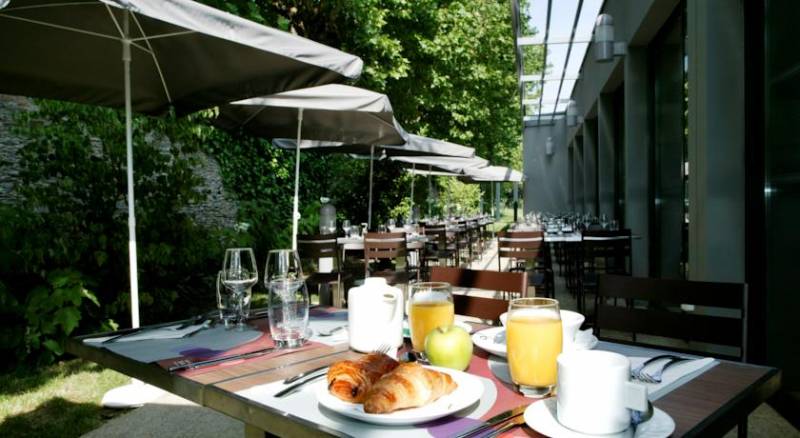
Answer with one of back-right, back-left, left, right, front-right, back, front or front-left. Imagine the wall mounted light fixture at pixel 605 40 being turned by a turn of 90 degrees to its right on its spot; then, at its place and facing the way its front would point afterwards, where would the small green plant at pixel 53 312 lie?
back-left

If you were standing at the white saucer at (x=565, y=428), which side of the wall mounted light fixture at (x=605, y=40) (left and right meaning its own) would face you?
left

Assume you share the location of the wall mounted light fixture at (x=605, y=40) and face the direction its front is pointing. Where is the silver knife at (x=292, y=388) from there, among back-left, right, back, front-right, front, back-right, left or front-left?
left

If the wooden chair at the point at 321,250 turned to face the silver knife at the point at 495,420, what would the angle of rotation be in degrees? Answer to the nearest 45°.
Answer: approximately 135° to its right

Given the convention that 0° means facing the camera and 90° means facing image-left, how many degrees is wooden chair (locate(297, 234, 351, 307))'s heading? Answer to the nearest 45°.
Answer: approximately 225°

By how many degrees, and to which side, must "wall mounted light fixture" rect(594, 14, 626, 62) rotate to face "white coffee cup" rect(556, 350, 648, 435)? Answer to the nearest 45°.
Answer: approximately 90° to its left

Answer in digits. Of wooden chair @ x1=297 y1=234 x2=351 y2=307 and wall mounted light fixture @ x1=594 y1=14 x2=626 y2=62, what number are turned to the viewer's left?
1

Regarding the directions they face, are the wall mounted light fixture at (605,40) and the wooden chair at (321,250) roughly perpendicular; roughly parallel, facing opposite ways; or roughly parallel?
roughly perpendicular

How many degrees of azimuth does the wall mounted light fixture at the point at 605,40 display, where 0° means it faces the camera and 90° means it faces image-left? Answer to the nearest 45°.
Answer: approximately 90°

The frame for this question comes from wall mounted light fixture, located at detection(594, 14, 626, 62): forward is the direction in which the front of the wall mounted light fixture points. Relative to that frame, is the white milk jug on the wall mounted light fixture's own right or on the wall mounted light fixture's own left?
on the wall mounted light fixture's own left

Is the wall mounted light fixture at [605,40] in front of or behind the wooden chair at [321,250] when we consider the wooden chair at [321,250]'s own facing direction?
in front
